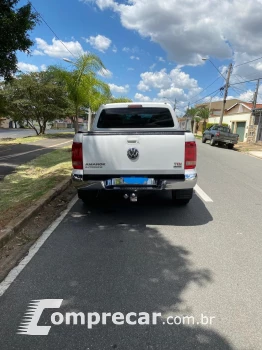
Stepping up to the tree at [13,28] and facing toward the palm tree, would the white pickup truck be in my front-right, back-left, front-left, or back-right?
back-right

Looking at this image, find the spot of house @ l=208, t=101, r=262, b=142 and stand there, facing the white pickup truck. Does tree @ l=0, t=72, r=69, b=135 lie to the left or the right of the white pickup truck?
right

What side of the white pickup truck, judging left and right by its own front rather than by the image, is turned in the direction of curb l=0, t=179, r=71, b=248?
left

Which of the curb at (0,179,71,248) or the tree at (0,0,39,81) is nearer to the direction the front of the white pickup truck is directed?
the tree

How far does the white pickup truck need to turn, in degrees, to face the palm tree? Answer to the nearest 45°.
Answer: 0° — it already faces it

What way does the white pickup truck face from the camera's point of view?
away from the camera
